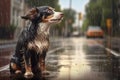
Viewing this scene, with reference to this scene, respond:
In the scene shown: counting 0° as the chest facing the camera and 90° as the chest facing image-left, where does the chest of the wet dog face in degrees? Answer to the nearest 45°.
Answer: approximately 315°
